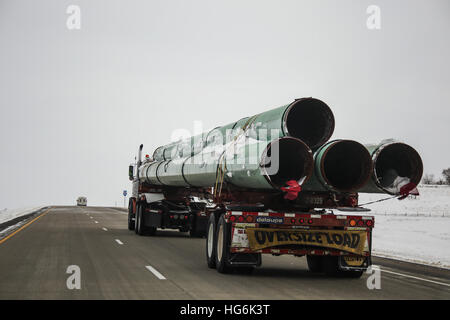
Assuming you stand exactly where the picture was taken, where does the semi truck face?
facing away from the viewer and to the left of the viewer
